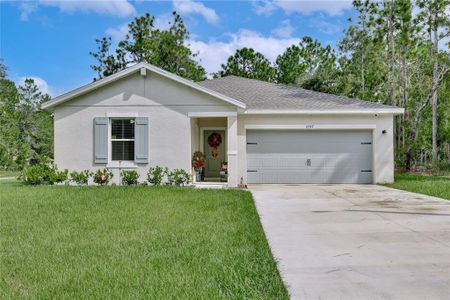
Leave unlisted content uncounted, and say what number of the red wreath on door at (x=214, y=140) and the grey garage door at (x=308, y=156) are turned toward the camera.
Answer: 2

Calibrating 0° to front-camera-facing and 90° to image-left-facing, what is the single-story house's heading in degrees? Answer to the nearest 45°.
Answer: approximately 0°

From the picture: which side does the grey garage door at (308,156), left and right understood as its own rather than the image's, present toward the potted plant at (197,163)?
right

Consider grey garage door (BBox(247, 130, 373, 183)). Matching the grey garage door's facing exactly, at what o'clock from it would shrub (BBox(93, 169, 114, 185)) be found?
The shrub is roughly at 2 o'clock from the grey garage door.

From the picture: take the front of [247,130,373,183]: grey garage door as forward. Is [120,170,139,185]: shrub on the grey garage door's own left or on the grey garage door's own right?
on the grey garage door's own right

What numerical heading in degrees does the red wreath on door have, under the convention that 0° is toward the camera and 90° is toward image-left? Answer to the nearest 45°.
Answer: approximately 0°

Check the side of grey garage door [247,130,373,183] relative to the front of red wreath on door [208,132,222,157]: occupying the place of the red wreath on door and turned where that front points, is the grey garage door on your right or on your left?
on your left

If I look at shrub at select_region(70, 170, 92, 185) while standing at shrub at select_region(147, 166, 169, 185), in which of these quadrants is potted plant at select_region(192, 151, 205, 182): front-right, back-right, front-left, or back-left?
back-right

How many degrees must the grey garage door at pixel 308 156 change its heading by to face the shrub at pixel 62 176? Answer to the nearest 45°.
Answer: approximately 45° to its right

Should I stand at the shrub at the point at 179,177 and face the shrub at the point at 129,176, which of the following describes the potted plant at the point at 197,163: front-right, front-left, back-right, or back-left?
back-right
